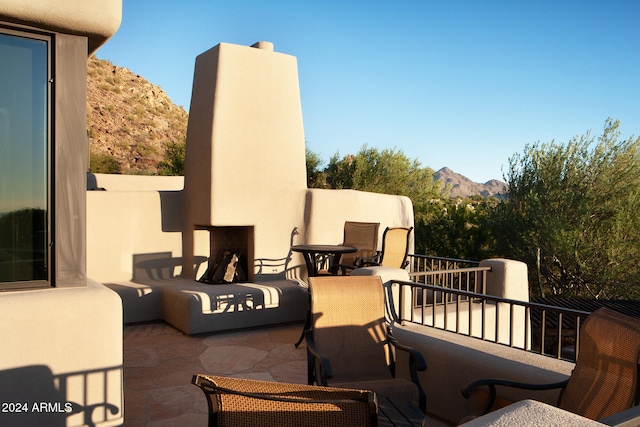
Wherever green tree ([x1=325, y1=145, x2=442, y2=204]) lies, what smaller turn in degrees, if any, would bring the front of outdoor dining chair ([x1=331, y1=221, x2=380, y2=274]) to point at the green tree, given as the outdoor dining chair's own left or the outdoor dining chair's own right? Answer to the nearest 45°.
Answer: approximately 135° to the outdoor dining chair's own right

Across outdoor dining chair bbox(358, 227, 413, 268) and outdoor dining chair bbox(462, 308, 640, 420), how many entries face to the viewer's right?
0

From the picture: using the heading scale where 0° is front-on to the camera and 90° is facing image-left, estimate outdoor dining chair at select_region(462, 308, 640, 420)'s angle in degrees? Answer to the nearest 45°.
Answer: approximately 135°

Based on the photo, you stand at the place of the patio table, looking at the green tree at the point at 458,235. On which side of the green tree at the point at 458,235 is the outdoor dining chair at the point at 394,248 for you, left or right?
right

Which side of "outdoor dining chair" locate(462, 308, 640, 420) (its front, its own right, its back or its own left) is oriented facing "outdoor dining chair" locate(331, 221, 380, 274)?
right

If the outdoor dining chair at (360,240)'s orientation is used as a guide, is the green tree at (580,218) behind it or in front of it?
behind

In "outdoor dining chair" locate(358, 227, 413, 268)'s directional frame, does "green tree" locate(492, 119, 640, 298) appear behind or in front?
behind

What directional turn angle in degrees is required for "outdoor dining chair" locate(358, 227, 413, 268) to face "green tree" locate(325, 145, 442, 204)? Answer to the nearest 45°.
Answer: approximately 135° to its right

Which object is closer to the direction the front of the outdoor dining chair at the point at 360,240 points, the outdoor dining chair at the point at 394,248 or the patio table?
the patio table

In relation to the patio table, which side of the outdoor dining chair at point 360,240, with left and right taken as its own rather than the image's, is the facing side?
front
